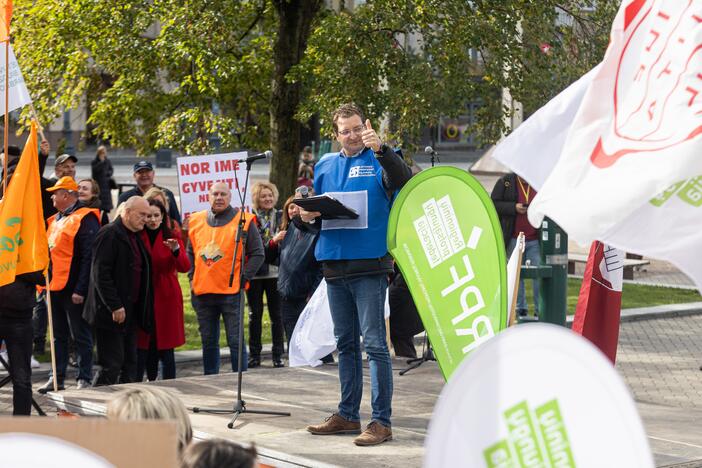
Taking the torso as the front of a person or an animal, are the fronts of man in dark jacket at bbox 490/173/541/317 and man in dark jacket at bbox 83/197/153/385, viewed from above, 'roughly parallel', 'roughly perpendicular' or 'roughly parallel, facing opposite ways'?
roughly parallel

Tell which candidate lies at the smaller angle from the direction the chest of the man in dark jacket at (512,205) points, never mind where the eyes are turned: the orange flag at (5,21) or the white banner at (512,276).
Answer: the white banner

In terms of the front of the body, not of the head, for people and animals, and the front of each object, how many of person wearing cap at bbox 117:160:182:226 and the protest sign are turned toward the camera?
2

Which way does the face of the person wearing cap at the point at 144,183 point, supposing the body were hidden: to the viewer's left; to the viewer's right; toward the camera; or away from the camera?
toward the camera

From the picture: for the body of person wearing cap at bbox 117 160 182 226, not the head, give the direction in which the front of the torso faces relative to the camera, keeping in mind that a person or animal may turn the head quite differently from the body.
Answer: toward the camera

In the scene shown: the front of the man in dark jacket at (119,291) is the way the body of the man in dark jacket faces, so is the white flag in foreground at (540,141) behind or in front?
in front

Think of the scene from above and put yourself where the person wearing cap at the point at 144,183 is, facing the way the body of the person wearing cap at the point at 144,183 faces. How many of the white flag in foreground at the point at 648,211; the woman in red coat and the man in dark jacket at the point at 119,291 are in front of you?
3

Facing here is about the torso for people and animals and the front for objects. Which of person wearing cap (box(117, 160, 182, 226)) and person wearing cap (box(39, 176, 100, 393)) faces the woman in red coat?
person wearing cap (box(117, 160, 182, 226))

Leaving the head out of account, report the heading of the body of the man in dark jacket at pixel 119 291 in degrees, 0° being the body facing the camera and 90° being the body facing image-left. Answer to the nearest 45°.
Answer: approximately 315°

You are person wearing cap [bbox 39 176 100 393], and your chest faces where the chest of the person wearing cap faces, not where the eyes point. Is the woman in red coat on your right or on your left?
on your left

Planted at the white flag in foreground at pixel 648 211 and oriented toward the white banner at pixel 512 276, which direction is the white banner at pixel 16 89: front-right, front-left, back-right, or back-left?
front-left

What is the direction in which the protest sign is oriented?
toward the camera

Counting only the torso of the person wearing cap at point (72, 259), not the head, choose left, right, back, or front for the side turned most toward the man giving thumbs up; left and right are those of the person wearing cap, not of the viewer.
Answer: left

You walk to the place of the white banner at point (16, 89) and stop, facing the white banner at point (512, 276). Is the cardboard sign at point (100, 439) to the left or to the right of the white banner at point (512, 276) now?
right

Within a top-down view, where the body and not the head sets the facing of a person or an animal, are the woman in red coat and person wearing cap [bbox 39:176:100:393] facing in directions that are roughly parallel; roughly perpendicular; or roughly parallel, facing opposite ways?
roughly parallel
